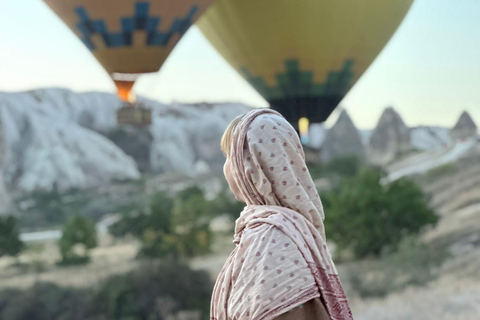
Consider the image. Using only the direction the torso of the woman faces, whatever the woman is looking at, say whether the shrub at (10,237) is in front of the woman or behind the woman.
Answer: in front

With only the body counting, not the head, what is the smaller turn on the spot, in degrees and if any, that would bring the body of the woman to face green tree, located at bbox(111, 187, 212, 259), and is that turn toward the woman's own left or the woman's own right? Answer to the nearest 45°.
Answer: approximately 45° to the woman's own right

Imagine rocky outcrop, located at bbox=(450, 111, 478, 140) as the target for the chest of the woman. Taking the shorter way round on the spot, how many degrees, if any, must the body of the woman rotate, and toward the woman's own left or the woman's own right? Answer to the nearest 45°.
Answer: approximately 45° to the woman's own right

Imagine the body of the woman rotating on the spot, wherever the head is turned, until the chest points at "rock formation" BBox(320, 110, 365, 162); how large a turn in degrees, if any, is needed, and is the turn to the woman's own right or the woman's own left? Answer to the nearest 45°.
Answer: approximately 45° to the woman's own right

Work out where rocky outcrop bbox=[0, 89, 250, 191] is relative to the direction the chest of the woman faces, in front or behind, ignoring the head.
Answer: in front

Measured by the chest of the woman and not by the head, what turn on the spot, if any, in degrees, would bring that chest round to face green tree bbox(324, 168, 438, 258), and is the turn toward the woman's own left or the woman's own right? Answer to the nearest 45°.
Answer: approximately 45° to the woman's own right

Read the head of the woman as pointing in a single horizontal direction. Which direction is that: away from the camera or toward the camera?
away from the camera

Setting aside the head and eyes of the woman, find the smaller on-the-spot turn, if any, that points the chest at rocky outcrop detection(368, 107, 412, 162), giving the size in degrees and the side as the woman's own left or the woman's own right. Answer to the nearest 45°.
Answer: approximately 45° to the woman's own right

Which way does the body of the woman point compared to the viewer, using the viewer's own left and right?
facing away from the viewer and to the left of the viewer
